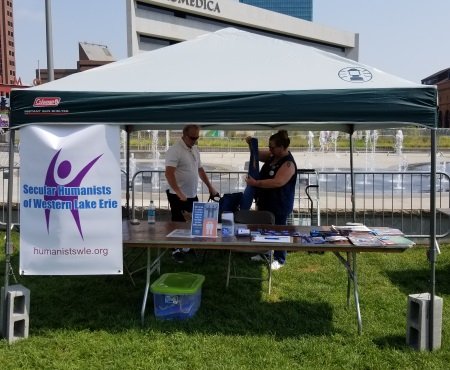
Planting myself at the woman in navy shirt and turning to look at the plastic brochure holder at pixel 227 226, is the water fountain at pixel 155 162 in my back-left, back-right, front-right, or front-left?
back-right

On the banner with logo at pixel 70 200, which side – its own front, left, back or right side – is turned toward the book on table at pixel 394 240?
left

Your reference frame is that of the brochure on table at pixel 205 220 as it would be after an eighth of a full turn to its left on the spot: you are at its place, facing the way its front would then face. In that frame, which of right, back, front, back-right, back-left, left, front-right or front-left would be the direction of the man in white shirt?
back-left

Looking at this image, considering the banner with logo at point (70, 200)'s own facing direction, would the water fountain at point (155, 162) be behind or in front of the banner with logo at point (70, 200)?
behind

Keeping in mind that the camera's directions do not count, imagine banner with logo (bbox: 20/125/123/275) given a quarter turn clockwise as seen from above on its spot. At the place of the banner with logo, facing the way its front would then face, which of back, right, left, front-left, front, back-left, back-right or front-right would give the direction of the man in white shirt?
back-right

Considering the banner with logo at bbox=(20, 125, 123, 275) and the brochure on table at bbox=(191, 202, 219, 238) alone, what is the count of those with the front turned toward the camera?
2

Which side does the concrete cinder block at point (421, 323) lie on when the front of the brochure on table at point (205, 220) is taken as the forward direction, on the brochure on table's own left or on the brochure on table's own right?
on the brochure on table's own left

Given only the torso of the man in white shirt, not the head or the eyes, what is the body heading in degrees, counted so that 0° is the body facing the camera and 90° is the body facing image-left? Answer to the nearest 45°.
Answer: approximately 315°

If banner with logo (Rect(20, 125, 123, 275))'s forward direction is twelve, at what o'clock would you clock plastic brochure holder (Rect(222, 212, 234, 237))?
The plastic brochure holder is roughly at 9 o'clock from the banner with logo.
